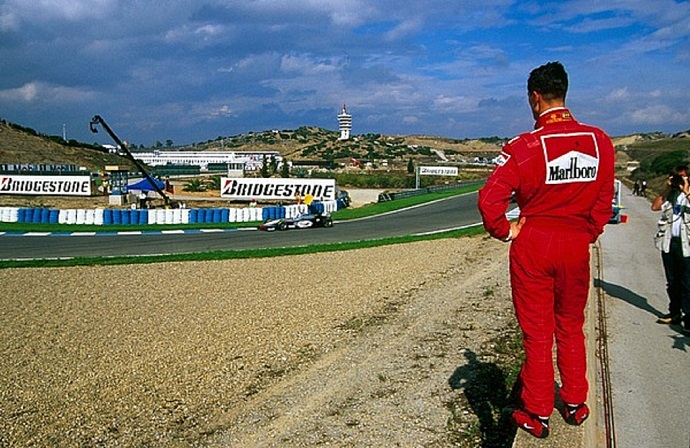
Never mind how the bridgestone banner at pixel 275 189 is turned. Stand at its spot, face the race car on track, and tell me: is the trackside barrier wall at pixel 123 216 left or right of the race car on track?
right

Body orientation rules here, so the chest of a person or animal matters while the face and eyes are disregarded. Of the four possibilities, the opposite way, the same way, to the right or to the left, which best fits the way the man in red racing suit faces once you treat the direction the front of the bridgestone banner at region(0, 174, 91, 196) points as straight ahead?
the opposite way

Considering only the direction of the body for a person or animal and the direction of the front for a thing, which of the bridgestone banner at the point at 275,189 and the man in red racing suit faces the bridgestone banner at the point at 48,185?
the man in red racing suit

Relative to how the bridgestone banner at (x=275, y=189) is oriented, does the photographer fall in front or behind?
in front

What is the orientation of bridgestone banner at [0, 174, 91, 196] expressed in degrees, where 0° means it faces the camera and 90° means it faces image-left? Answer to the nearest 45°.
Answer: approximately 0°

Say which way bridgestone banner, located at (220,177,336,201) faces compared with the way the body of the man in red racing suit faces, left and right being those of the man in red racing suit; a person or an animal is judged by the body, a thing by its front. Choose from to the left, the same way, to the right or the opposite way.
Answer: the opposite way

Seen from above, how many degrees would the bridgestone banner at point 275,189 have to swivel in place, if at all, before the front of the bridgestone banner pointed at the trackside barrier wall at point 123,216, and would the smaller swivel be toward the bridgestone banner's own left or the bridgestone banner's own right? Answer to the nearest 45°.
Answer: approximately 45° to the bridgestone banner's own right

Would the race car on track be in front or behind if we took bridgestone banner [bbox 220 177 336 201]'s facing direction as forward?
in front

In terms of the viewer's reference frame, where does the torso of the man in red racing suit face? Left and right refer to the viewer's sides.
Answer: facing away from the viewer and to the left of the viewer

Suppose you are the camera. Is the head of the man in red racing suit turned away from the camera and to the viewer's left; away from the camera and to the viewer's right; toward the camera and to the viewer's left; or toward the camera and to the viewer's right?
away from the camera and to the viewer's left

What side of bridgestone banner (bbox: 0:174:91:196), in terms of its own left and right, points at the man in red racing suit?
front

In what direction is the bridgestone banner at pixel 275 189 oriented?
toward the camera

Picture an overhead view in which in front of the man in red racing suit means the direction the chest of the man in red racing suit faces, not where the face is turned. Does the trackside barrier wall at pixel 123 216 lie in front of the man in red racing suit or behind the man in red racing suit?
in front

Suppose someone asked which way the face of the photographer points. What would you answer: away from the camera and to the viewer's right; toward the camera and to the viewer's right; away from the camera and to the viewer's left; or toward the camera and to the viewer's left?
toward the camera and to the viewer's left
